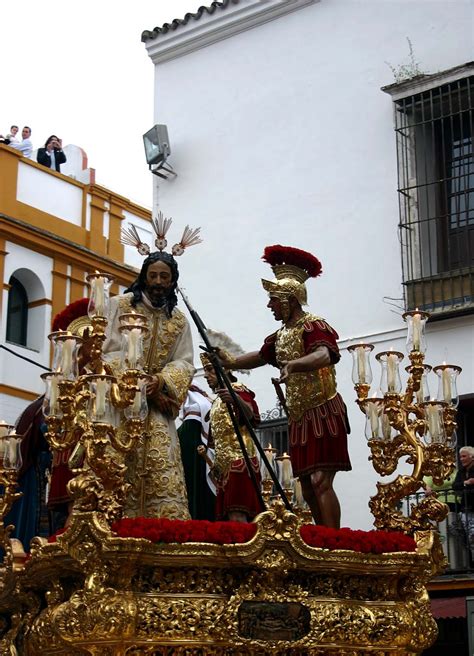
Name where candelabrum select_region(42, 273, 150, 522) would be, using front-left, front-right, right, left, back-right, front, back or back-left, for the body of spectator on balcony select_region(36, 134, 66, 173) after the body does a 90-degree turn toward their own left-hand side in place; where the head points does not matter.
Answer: right

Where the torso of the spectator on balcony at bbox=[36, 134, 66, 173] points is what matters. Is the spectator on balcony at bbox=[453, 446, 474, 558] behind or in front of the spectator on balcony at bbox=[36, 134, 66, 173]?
in front

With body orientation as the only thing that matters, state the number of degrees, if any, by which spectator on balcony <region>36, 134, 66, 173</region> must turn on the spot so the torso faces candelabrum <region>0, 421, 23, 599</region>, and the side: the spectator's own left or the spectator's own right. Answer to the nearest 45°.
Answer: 0° — they already face it

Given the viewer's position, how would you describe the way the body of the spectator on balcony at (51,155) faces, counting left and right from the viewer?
facing the viewer

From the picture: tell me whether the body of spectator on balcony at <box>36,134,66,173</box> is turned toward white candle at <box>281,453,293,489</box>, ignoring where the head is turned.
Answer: yes

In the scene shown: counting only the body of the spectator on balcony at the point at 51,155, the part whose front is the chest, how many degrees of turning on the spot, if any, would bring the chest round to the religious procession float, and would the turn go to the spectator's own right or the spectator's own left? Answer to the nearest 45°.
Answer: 0° — they already face it

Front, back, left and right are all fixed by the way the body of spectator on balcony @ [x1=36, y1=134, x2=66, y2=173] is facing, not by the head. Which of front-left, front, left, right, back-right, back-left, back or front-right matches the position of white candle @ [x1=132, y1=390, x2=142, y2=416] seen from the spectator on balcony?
front

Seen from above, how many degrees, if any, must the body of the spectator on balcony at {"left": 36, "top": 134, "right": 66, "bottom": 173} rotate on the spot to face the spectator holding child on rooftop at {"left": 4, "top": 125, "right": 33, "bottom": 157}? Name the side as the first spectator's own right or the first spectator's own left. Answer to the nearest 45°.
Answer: approximately 45° to the first spectator's own right

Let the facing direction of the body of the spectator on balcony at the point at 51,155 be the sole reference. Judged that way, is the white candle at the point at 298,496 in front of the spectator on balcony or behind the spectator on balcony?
in front
